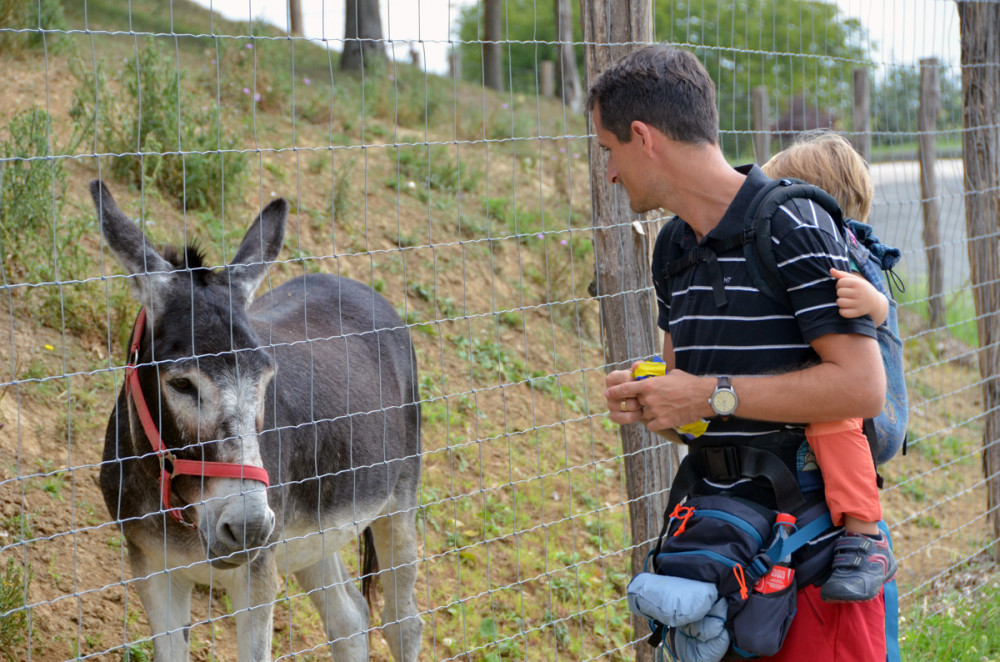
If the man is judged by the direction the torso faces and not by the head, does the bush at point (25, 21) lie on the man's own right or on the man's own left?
on the man's own right

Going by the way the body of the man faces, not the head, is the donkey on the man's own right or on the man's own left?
on the man's own right

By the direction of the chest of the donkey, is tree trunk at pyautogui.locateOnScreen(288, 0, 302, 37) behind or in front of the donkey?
behind

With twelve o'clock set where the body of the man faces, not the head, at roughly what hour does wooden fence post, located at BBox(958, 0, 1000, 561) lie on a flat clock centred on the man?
The wooden fence post is roughly at 5 o'clock from the man.

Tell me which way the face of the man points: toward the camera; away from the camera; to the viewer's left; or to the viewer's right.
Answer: to the viewer's left

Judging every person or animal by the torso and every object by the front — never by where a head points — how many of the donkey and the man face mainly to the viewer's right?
0

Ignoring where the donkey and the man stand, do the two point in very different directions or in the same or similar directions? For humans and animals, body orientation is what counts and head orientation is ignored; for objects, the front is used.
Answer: same or similar directions

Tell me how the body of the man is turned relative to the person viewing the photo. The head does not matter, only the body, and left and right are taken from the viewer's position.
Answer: facing the viewer and to the left of the viewer

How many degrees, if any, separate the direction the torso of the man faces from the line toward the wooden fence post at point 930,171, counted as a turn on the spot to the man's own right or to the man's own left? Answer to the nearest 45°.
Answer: approximately 135° to the man's own right

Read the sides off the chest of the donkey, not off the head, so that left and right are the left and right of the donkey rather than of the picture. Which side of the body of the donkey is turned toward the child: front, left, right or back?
left

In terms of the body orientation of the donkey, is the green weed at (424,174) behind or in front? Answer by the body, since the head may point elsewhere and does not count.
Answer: behind

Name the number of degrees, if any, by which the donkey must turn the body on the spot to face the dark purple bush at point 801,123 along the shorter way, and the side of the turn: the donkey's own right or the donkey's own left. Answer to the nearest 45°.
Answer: approximately 180°
